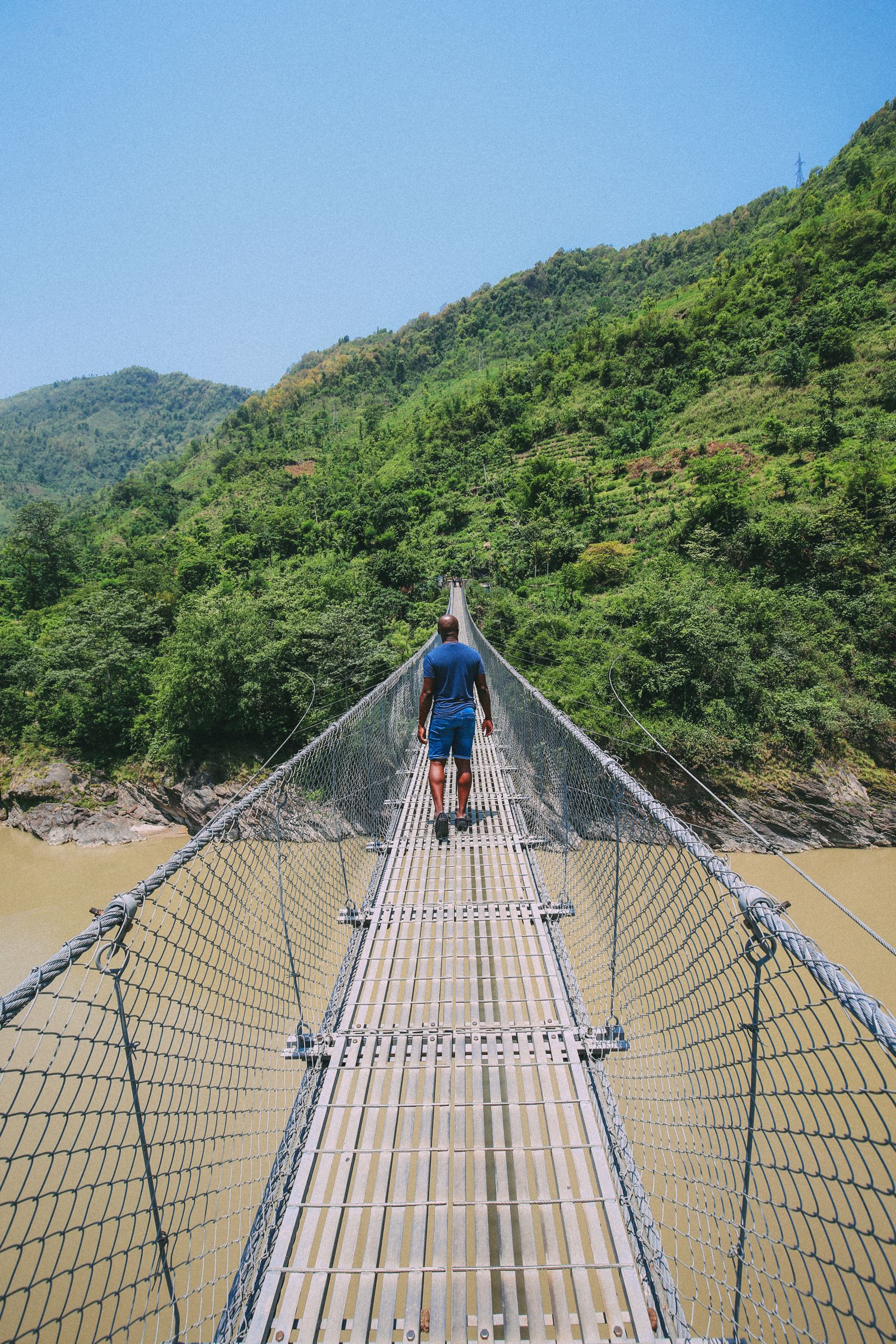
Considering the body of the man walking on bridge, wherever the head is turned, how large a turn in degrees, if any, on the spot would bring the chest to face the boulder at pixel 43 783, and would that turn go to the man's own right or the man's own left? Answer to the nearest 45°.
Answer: approximately 45° to the man's own left

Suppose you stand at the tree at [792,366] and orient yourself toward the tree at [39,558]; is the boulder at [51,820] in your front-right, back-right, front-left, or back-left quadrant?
front-left

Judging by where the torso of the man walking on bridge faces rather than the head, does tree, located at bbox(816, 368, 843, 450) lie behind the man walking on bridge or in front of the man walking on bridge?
in front

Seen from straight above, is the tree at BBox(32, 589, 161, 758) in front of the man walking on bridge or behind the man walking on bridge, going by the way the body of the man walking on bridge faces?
in front

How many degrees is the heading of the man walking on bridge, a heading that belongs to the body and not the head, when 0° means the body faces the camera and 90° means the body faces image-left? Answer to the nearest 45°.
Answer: approximately 180°

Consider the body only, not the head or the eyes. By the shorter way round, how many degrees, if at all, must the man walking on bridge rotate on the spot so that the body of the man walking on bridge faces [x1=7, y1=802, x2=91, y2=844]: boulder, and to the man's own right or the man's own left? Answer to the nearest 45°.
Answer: approximately 45° to the man's own left

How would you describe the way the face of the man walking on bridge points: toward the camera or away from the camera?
away from the camera
